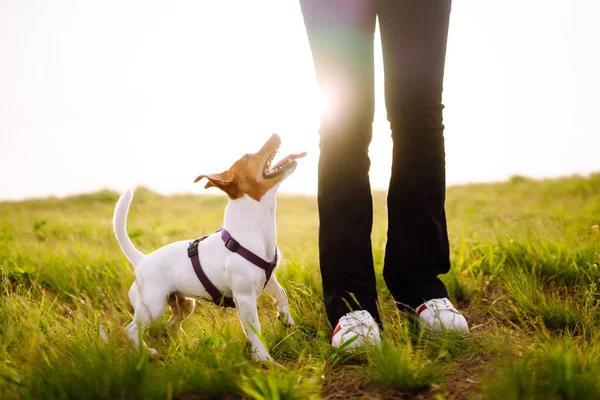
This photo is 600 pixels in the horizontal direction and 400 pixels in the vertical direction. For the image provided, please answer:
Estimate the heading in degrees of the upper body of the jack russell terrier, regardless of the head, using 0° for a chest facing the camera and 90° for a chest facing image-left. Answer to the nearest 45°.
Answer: approximately 270°
